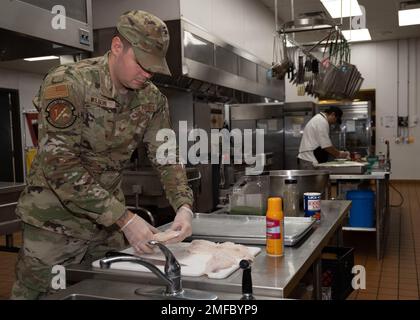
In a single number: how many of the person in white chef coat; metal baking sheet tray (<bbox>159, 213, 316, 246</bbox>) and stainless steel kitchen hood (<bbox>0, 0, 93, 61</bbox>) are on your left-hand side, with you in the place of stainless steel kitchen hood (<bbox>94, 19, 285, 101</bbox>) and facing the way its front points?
1

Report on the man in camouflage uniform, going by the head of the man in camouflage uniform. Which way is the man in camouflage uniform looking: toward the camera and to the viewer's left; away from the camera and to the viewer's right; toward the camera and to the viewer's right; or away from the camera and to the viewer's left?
toward the camera and to the viewer's right

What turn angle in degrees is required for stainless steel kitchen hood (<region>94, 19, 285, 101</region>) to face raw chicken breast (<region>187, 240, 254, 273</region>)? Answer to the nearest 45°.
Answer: approximately 45° to its right
